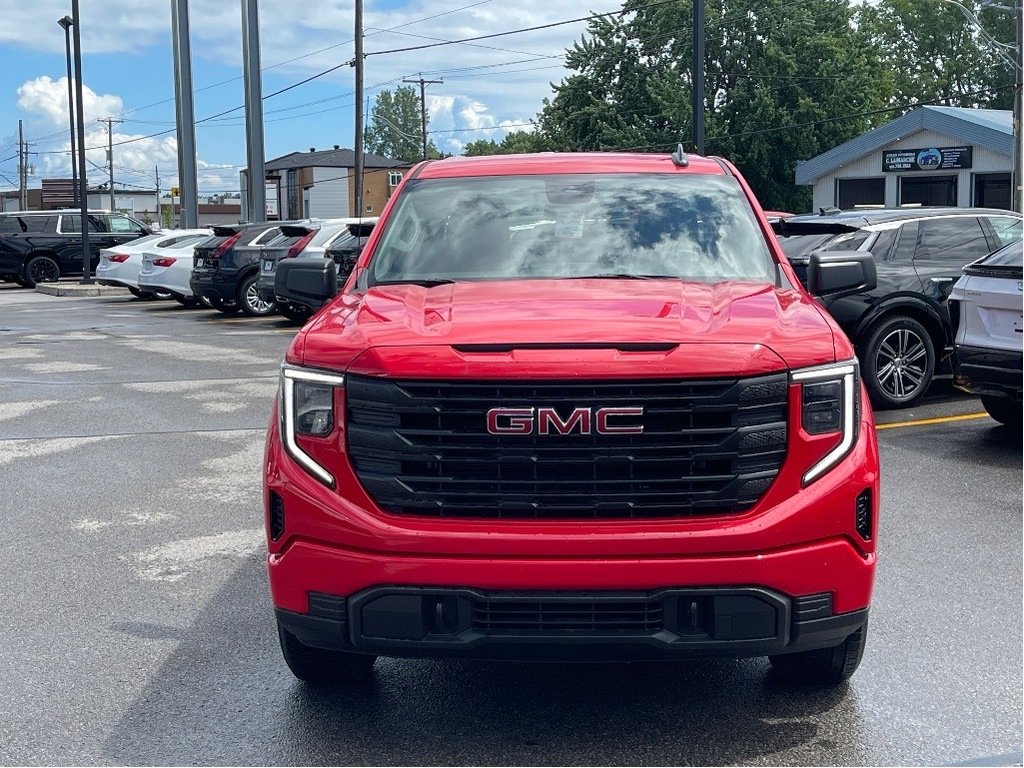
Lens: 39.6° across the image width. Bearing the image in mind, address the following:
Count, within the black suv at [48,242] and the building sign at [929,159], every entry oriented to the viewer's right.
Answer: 1

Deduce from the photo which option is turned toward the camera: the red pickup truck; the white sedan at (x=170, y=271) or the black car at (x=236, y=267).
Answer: the red pickup truck

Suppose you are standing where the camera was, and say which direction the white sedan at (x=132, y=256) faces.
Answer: facing away from the viewer and to the right of the viewer

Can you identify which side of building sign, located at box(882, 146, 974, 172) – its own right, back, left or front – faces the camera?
front

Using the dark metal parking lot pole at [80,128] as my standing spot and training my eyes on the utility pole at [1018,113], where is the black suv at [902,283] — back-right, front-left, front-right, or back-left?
front-right

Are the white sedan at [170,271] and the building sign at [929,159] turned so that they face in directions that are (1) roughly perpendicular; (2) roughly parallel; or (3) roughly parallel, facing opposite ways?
roughly parallel, facing opposite ways

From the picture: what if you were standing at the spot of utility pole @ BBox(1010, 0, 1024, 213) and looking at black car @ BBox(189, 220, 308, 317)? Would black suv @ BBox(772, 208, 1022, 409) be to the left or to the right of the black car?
left

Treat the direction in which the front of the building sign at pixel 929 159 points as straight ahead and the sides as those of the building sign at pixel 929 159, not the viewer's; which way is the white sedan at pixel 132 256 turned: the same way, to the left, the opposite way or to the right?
the opposite way

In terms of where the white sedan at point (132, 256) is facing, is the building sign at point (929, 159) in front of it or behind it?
in front

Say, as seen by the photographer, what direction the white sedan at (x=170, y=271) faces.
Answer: facing away from the viewer and to the right of the viewer

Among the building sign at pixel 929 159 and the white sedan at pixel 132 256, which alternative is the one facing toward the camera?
the building sign

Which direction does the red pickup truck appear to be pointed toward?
toward the camera

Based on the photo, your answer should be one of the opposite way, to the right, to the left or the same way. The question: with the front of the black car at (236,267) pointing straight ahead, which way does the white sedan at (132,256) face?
the same way

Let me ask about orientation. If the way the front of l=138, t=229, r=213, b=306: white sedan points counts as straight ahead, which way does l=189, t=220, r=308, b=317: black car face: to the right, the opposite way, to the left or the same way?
the same way

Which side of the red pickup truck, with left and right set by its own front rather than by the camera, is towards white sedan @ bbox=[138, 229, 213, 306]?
back
